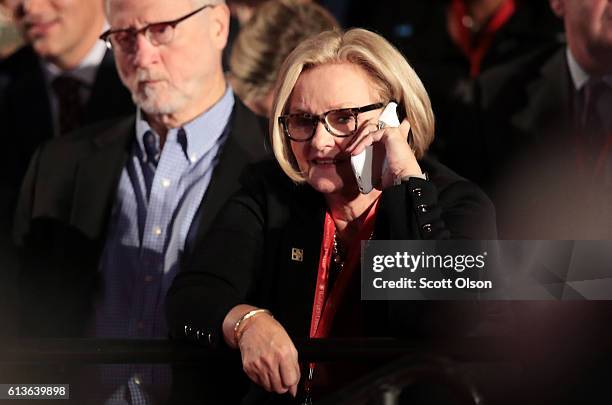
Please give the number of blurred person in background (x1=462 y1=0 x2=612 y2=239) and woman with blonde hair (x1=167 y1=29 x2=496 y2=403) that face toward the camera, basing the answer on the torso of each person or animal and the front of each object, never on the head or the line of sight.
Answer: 2

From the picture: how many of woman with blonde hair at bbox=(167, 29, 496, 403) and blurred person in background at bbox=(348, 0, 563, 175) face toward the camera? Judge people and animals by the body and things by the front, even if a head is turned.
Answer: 2

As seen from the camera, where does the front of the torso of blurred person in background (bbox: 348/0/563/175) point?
toward the camera

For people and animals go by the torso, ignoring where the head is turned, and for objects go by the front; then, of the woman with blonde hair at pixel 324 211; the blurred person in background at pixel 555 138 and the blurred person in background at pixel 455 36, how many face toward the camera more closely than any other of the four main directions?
3

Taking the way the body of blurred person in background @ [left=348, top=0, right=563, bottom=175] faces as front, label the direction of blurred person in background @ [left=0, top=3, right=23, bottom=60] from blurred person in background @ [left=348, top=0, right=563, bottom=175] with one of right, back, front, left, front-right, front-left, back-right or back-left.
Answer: right

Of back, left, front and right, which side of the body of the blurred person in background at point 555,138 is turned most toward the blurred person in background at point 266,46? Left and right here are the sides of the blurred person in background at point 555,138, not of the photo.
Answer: right

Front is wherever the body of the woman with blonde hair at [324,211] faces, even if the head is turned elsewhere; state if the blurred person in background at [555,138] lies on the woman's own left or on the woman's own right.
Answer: on the woman's own left

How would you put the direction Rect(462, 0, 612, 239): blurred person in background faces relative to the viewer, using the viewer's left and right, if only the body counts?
facing the viewer

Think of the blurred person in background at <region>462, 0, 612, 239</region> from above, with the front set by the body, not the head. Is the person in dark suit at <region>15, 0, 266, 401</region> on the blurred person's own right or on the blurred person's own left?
on the blurred person's own right

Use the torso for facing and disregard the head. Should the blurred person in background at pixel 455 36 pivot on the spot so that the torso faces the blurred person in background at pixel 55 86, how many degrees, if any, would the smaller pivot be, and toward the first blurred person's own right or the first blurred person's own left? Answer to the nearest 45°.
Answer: approximately 90° to the first blurred person's own right
